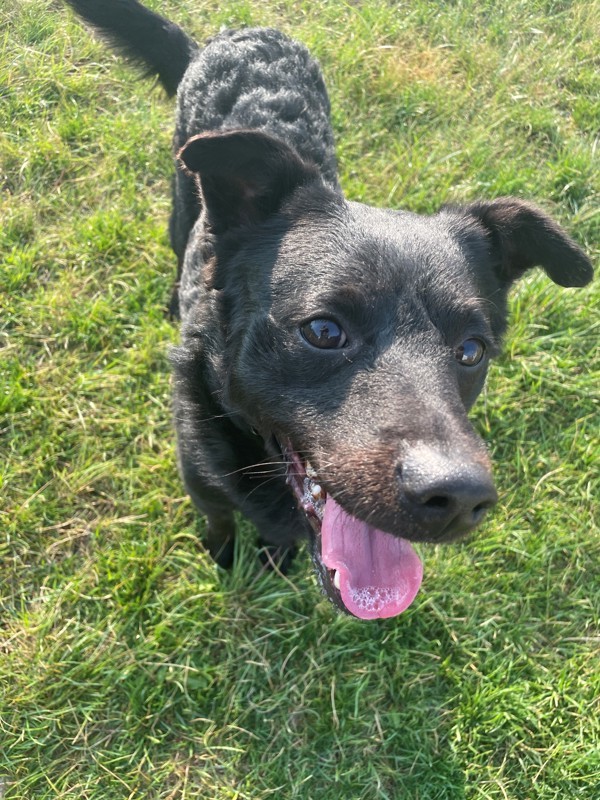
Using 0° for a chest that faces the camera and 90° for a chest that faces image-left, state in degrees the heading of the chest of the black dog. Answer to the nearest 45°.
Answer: approximately 0°
